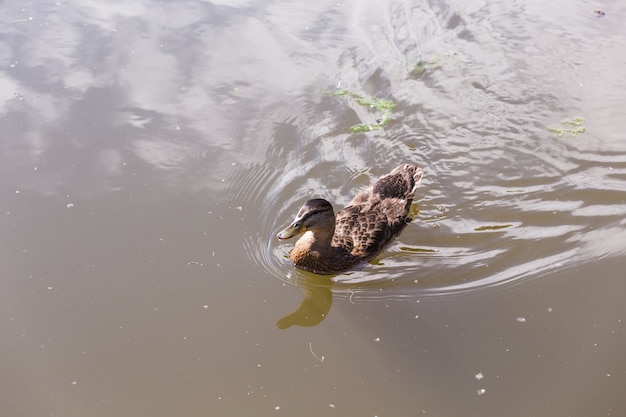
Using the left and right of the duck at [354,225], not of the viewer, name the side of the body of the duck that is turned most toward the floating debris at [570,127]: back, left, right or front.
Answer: back

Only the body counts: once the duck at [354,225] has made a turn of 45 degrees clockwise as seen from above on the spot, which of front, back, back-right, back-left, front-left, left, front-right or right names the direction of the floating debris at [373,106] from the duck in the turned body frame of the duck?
right

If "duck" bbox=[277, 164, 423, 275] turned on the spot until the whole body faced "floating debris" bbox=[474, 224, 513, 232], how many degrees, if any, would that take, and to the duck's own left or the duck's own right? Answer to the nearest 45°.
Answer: approximately 135° to the duck's own left

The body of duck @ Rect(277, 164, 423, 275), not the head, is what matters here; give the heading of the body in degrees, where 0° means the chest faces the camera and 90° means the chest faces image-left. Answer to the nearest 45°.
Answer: approximately 45°
